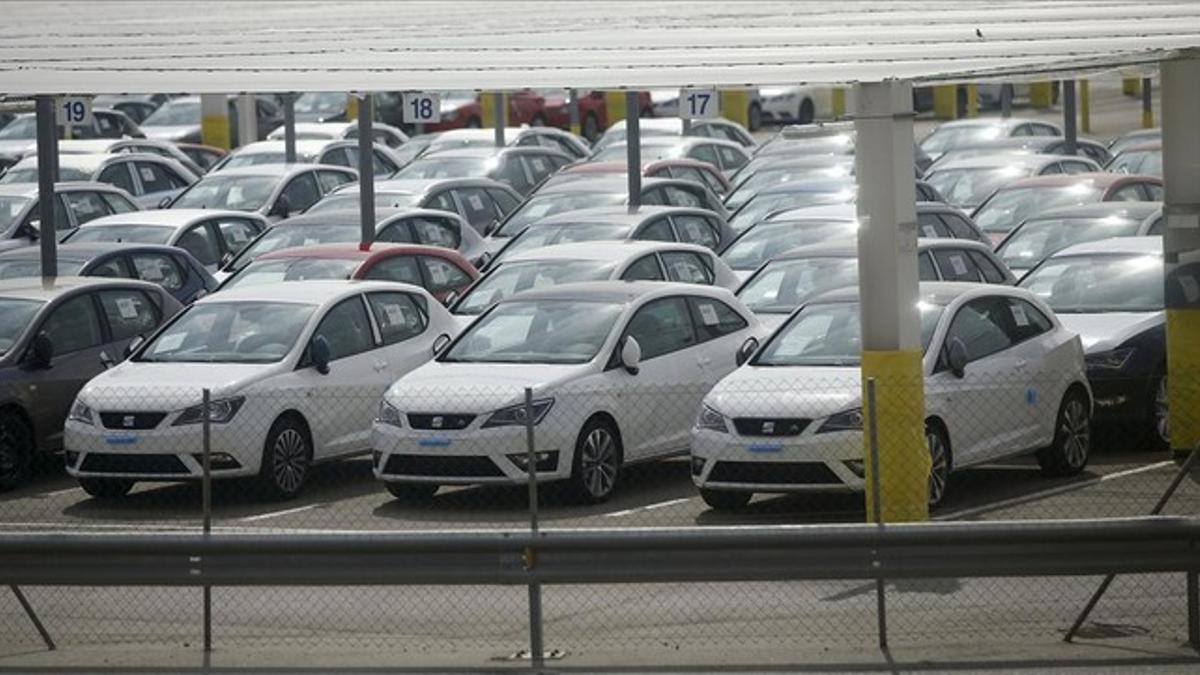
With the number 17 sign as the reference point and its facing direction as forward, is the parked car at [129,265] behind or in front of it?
in front

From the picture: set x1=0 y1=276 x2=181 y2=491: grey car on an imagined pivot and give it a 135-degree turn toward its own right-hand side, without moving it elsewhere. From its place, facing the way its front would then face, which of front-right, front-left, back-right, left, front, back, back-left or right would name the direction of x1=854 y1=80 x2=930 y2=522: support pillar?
back-right

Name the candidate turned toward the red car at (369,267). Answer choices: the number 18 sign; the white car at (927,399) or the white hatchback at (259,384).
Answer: the number 18 sign

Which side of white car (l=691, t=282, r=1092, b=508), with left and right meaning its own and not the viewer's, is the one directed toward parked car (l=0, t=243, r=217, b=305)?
right

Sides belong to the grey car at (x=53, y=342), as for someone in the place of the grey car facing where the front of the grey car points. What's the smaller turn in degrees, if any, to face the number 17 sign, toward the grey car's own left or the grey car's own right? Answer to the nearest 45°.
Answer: approximately 180°

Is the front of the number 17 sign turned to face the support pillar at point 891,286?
yes

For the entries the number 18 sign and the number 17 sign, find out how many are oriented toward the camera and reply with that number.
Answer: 2

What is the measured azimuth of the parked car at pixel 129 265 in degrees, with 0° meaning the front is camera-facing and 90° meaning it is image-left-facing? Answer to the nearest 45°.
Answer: approximately 45°

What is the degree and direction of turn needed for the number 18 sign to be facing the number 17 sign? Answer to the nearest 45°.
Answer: approximately 90° to its left

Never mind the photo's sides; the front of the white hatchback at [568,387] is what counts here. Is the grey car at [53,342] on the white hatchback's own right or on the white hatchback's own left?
on the white hatchback's own right

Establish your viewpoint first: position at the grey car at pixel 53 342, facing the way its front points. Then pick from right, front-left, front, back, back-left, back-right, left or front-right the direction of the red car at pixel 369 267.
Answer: back

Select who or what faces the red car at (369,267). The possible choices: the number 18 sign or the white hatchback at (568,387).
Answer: the number 18 sign

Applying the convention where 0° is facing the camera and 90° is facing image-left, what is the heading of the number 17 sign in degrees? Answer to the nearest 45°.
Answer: approximately 0°

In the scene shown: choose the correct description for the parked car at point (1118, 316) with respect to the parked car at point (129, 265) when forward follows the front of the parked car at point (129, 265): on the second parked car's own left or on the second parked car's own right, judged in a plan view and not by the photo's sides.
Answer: on the second parked car's own left

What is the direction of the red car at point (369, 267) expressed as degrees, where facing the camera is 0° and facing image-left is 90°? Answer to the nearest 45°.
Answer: approximately 45°
